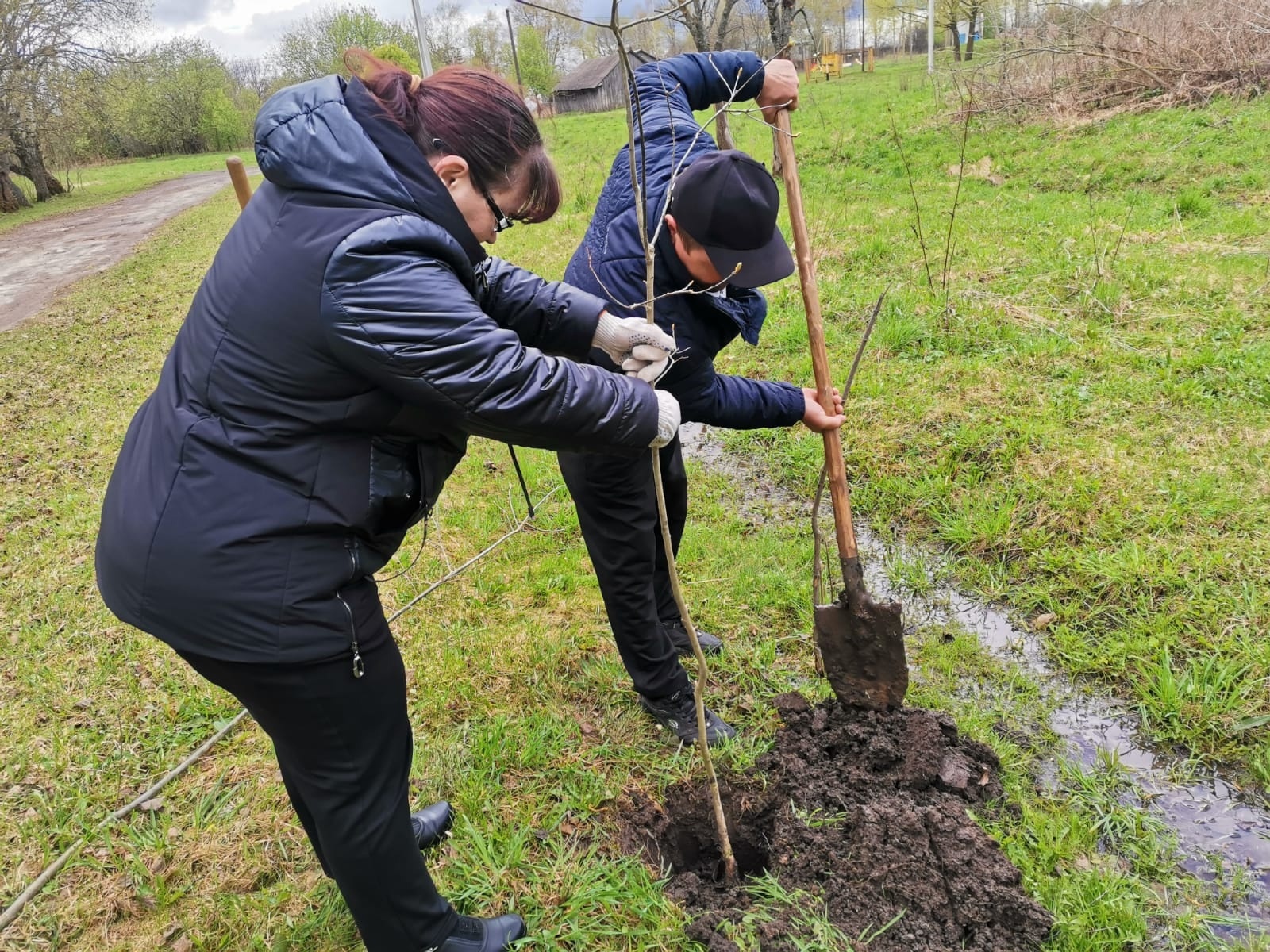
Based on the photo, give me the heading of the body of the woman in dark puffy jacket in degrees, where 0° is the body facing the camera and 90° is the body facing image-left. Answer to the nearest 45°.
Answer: approximately 270°

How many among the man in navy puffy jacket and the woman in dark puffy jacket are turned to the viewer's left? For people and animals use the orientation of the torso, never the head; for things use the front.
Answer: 0

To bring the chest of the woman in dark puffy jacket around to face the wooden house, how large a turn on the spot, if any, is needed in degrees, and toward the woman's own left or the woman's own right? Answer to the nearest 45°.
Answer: approximately 90° to the woman's own left

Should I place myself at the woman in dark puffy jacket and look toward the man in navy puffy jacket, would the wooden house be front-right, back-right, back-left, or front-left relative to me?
front-left

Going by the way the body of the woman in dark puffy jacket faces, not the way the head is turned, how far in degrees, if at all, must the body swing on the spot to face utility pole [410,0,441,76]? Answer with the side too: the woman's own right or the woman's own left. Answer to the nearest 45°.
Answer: approximately 90° to the woman's own left

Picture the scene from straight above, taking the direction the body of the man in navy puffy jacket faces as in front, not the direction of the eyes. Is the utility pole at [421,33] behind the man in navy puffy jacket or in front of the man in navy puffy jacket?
behind

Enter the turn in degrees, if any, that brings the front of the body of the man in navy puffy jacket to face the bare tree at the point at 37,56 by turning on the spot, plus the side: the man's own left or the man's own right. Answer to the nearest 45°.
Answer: approximately 180°

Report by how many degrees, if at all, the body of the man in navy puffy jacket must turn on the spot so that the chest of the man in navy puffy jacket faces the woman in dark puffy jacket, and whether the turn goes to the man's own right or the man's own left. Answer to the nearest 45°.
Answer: approximately 90° to the man's own right

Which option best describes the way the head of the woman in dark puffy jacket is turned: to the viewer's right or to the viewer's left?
to the viewer's right

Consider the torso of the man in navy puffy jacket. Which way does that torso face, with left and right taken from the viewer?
facing the viewer and to the right of the viewer

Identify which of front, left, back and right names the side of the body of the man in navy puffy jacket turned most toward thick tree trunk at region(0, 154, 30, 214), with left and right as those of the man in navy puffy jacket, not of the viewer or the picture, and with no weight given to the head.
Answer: back
